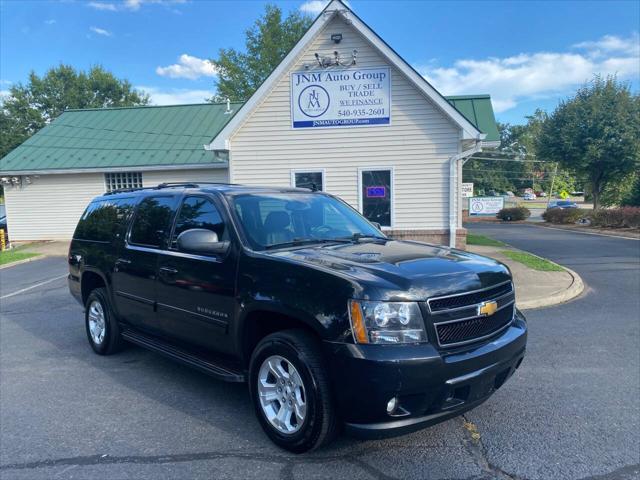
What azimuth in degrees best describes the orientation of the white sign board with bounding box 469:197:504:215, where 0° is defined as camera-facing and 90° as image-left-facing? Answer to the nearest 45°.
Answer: approximately 0°

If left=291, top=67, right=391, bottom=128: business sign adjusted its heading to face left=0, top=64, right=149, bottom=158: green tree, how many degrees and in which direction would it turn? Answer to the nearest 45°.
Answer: approximately 135° to its right

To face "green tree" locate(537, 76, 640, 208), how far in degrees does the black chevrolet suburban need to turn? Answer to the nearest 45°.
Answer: approximately 90° to its left

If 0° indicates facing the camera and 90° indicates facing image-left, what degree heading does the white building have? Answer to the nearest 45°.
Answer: approximately 0°

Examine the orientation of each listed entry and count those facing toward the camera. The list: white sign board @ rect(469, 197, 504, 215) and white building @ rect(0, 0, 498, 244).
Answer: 2

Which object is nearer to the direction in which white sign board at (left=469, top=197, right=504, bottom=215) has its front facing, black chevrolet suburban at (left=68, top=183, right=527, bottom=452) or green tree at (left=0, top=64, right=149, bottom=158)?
the black chevrolet suburban

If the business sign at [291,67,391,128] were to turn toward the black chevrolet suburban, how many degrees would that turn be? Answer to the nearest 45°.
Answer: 0° — it already faces it

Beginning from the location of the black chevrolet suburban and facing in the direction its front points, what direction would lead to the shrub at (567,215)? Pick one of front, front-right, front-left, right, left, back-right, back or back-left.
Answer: left

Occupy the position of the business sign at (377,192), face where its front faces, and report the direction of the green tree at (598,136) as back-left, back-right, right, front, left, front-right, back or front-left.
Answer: back-left

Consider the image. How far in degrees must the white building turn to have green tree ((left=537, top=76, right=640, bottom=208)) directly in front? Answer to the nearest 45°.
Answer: approximately 135° to its left
